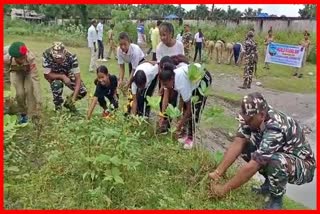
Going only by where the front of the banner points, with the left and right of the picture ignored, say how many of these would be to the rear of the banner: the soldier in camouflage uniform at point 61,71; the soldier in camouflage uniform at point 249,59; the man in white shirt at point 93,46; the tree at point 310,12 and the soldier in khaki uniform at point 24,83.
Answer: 1

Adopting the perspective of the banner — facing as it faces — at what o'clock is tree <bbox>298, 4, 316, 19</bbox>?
The tree is roughly at 6 o'clock from the banner.

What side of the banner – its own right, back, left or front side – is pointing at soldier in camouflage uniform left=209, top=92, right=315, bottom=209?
front

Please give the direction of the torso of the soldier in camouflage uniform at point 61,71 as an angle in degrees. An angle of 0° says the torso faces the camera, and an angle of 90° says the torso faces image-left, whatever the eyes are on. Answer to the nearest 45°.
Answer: approximately 0°

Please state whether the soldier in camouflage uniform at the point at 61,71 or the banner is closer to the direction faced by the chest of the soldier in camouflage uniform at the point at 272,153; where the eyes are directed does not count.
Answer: the soldier in camouflage uniform

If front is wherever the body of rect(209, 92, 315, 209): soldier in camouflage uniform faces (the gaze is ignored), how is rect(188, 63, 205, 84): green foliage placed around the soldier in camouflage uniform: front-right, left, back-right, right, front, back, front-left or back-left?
right

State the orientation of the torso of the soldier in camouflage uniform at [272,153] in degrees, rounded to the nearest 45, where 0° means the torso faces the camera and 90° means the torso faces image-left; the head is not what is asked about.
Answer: approximately 45°

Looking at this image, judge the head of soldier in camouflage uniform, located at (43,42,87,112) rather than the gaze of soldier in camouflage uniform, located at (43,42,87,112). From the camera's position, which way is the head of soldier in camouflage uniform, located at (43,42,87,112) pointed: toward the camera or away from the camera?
toward the camera

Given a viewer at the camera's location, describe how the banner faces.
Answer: facing the viewer
